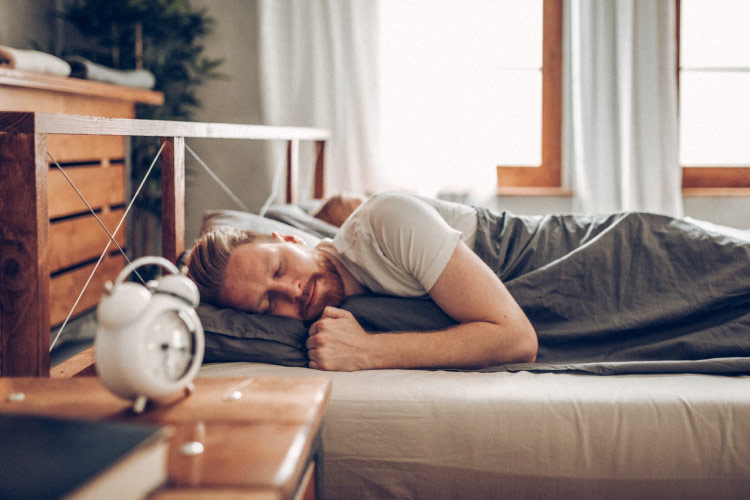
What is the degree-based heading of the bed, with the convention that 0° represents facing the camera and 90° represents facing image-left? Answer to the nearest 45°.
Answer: approximately 270°

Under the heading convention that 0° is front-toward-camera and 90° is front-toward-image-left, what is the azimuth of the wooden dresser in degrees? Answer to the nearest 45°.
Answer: approximately 315°

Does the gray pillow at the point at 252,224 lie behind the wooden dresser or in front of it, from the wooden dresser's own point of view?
in front

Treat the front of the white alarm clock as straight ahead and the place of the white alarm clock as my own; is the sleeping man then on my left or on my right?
on my left

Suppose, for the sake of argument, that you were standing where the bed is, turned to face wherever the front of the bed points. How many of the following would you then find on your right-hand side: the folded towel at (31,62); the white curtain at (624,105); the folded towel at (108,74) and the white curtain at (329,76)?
0

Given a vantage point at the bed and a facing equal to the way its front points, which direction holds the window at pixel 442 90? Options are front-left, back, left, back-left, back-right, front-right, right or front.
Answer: left

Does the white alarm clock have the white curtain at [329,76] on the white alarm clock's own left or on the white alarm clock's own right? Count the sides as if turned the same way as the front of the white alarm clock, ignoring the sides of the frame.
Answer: on the white alarm clock's own left

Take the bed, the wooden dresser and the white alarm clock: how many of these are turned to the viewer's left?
0

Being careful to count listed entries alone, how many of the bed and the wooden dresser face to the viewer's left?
0

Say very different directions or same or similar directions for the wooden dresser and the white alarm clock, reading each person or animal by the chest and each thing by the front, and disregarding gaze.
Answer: same or similar directions

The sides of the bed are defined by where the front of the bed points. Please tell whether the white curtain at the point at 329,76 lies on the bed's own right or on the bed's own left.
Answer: on the bed's own left

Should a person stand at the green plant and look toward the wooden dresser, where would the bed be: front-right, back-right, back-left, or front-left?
front-left

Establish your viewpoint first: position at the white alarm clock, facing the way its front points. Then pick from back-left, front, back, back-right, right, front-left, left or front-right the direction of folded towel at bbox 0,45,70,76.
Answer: back-left

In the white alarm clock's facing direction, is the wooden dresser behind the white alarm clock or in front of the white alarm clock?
behind

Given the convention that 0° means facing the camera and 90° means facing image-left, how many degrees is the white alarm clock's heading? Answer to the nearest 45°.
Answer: approximately 315°
